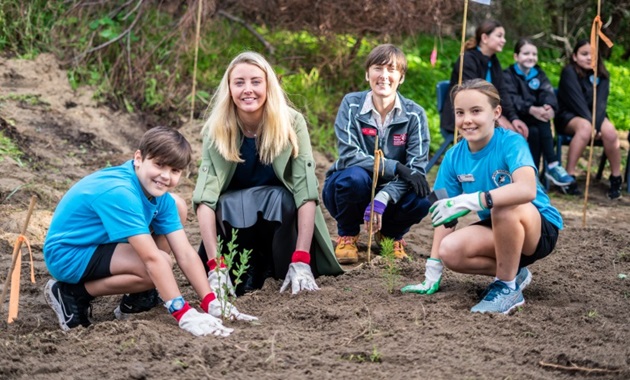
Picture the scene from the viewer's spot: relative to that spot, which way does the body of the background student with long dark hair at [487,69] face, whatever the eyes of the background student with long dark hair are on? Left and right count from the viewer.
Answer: facing the viewer and to the right of the viewer

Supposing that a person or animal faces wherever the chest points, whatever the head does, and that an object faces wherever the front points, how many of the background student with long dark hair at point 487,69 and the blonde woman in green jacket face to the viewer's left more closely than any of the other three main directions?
0

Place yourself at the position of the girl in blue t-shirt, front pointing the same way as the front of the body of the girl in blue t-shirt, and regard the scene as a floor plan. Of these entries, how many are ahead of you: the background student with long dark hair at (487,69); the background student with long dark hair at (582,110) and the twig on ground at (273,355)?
1

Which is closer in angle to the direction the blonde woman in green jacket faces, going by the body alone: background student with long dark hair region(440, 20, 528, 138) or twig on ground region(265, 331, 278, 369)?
the twig on ground

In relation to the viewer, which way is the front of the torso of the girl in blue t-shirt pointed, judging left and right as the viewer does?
facing the viewer and to the left of the viewer

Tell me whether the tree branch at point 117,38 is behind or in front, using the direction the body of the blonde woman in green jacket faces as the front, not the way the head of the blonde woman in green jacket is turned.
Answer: behind

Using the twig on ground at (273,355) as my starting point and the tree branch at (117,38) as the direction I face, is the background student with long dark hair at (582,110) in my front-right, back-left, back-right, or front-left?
front-right

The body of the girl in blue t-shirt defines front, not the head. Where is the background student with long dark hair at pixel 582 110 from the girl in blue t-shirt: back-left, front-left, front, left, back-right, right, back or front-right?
back-right

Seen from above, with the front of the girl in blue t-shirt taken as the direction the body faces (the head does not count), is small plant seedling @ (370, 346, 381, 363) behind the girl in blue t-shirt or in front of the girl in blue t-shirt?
in front

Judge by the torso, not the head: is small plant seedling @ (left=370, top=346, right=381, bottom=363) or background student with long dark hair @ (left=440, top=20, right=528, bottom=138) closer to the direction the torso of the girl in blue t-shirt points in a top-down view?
the small plant seedling

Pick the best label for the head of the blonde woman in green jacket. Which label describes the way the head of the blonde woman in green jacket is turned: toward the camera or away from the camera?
toward the camera

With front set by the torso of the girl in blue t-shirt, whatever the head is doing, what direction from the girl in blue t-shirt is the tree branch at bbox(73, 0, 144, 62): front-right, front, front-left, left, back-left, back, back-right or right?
right

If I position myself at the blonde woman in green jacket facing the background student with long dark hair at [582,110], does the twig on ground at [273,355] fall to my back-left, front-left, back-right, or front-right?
back-right

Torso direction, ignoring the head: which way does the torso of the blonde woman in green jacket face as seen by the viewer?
toward the camera

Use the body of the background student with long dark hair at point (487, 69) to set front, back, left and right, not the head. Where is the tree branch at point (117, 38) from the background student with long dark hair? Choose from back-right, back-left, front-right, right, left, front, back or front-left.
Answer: back-right

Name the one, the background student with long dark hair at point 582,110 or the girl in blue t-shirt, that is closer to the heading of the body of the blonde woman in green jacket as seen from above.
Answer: the girl in blue t-shirt

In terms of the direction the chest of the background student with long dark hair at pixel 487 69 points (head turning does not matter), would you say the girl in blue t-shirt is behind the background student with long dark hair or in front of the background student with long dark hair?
in front
